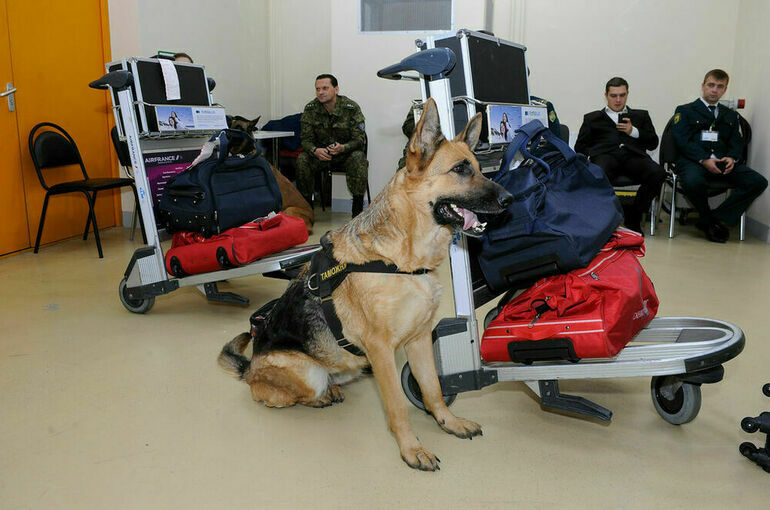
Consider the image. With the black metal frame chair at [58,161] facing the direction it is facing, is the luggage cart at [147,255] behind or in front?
in front

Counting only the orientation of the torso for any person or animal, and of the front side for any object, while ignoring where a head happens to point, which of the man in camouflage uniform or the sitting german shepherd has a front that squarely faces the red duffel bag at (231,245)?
the man in camouflage uniform

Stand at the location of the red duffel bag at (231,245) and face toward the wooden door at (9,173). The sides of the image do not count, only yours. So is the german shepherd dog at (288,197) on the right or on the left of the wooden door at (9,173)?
right

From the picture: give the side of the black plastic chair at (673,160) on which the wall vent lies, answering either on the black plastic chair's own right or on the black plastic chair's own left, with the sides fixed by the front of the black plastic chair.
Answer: on the black plastic chair's own right

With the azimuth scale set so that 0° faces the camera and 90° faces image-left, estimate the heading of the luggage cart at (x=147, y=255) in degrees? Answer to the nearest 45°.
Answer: approximately 270°

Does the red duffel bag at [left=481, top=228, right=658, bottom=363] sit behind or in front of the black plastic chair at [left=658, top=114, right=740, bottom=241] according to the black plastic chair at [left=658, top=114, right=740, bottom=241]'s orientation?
in front

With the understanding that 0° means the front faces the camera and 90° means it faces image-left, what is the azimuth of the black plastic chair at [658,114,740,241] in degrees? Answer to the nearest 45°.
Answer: approximately 0°

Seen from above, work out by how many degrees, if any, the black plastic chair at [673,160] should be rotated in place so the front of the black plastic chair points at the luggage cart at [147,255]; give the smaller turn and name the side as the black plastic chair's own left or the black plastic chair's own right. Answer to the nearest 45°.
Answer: approximately 45° to the black plastic chair's own right

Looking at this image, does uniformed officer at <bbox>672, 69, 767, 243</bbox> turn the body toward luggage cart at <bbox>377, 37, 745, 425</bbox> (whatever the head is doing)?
yes
